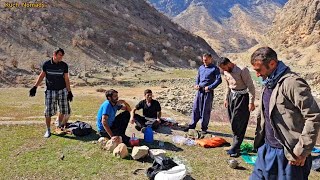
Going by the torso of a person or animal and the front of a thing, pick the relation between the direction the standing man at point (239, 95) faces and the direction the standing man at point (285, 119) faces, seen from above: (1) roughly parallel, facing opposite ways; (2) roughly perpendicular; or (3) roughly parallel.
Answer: roughly parallel

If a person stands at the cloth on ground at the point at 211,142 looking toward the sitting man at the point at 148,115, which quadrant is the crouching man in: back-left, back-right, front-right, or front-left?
front-left

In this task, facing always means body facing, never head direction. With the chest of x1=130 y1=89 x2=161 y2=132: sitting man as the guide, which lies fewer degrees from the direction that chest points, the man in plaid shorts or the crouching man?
the crouching man

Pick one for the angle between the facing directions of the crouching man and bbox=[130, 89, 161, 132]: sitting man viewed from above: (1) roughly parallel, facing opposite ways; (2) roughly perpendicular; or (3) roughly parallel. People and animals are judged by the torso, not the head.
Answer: roughly perpendicular

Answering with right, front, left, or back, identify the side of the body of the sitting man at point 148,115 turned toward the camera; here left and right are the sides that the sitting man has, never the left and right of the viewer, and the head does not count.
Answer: front

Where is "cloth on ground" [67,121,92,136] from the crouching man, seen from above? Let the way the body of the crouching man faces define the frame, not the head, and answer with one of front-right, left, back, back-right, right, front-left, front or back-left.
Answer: back-left

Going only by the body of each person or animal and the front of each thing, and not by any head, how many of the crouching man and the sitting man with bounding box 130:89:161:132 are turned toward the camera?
1

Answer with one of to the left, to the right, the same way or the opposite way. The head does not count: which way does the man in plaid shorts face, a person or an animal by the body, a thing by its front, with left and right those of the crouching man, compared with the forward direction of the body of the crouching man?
to the right

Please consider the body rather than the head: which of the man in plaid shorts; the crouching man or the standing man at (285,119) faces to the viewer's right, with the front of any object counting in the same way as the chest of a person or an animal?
the crouching man

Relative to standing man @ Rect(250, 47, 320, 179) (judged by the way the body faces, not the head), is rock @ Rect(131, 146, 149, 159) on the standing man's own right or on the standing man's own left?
on the standing man's own right

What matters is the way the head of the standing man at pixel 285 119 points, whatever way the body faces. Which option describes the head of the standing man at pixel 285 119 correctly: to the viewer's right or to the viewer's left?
to the viewer's left

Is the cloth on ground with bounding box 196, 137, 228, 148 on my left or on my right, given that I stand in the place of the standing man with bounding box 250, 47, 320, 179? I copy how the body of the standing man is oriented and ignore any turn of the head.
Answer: on my right

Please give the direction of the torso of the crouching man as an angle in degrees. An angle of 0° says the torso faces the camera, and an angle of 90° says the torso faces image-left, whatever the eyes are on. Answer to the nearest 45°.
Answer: approximately 270°

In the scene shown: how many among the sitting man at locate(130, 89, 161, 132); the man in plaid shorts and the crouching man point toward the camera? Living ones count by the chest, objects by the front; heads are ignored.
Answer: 2

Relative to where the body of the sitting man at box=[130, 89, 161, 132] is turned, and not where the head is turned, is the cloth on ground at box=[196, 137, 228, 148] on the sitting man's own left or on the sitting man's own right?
on the sitting man's own left

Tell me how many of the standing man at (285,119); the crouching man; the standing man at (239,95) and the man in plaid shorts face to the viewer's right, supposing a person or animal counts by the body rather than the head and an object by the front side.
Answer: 1

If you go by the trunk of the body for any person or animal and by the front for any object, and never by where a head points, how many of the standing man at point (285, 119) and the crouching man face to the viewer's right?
1
